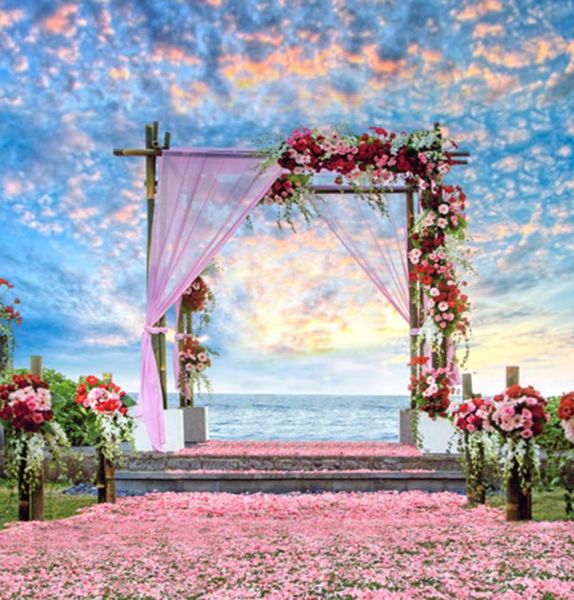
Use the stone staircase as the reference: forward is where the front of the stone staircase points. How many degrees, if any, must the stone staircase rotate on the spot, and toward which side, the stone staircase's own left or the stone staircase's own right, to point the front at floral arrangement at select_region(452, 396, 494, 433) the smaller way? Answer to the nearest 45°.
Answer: approximately 45° to the stone staircase's own left

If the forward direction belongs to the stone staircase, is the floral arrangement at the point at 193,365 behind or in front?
behind

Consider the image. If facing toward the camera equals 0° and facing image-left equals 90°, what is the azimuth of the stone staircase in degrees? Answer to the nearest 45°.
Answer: approximately 0°

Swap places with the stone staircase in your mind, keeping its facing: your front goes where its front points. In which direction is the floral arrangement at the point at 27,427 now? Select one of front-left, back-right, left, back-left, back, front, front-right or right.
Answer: front-right
